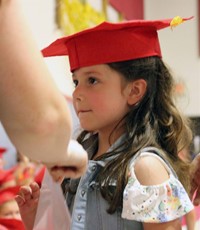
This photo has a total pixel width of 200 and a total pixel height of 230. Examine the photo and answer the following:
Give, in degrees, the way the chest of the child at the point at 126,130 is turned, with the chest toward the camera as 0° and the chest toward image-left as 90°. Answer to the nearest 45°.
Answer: approximately 45°

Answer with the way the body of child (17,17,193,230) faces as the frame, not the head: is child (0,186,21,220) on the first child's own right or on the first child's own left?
on the first child's own right
